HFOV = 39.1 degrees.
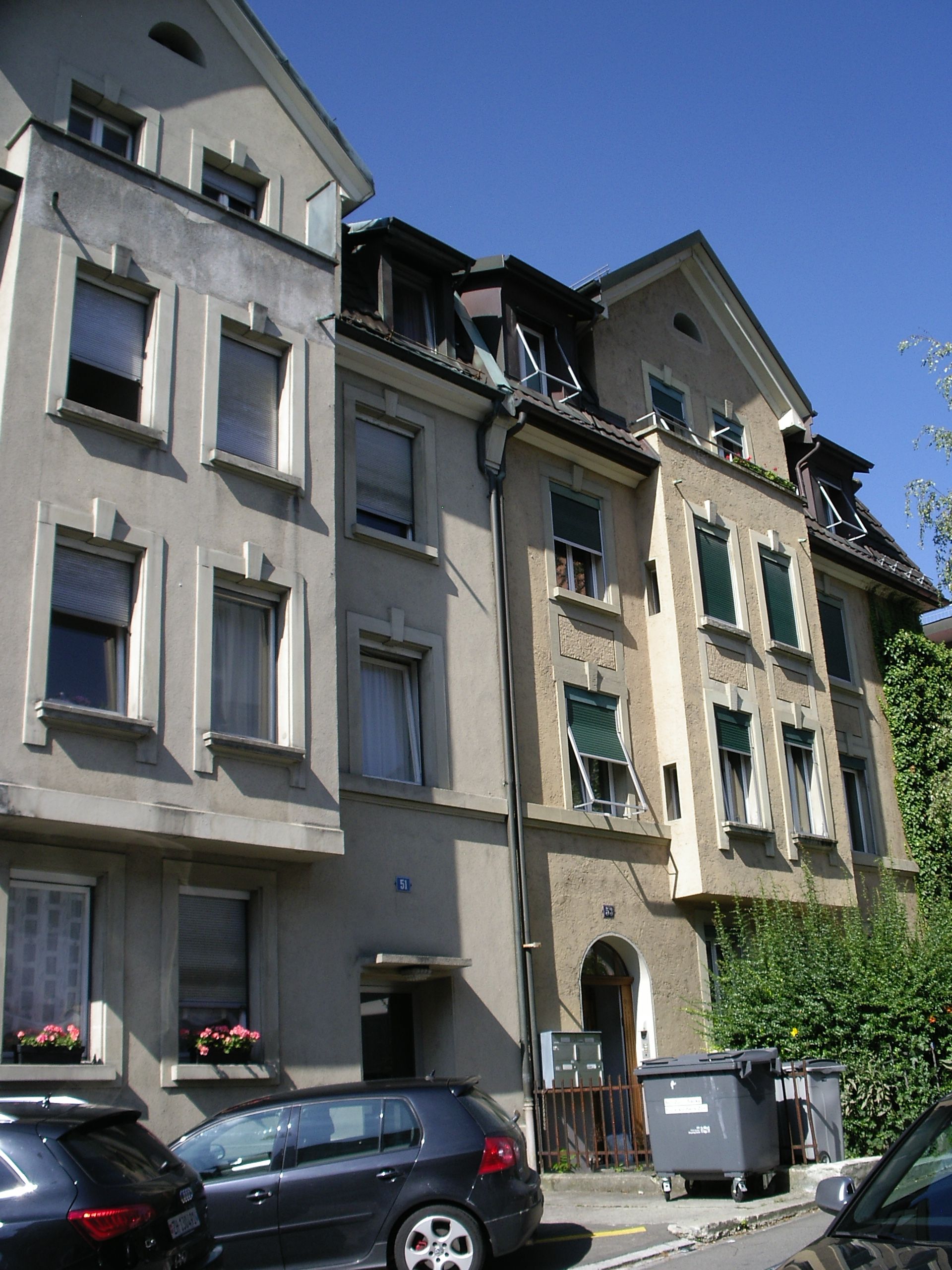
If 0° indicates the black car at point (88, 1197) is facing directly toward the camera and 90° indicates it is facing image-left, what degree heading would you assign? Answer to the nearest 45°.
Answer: approximately 135°

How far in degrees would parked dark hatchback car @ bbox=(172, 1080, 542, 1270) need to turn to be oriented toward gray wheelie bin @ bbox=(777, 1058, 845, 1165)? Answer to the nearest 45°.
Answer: approximately 135° to its right

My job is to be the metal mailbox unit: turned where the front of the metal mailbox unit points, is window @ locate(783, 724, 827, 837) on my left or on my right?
on my left

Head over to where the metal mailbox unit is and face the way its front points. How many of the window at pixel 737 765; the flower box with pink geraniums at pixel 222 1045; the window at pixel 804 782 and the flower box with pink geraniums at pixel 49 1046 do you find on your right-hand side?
2

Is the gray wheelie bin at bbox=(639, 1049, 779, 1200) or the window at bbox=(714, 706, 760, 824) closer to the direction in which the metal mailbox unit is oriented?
the gray wheelie bin

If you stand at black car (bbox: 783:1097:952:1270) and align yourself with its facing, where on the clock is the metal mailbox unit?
The metal mailbox unit is roughly at 4 o'clock from the black car.

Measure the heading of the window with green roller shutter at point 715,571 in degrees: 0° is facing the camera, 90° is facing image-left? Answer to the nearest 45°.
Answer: approximately 315°
